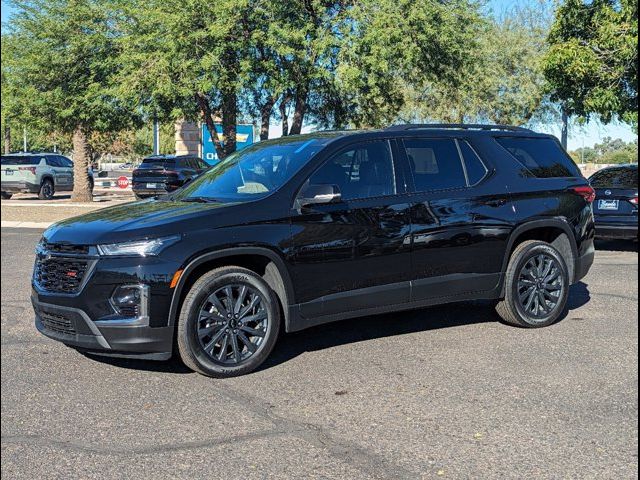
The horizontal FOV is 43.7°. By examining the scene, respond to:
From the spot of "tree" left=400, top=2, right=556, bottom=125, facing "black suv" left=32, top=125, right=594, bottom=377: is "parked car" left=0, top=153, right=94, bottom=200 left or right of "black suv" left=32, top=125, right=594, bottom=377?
right

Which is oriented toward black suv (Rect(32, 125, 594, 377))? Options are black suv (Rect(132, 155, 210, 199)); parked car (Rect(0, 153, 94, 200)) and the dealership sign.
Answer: the dealership sign

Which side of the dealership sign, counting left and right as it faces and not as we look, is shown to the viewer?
front

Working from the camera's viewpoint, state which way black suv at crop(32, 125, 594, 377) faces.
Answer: facing the viewer and to the left of the viewer

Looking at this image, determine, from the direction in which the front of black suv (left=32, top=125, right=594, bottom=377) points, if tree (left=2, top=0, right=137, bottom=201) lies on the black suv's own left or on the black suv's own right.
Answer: on the black suv's own right

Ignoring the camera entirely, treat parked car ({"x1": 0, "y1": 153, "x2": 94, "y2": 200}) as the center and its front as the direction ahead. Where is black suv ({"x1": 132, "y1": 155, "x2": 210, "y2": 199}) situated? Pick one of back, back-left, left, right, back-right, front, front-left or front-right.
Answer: right

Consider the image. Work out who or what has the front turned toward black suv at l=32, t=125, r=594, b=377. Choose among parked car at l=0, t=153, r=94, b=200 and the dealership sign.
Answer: the dealership sign

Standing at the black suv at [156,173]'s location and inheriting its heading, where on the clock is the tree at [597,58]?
The tree is roughly at 3 o'clock from the black suv.

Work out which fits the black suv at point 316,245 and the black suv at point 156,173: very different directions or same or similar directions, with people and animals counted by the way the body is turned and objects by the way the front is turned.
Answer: very different directions

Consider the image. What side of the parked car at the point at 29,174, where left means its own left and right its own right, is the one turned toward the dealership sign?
front

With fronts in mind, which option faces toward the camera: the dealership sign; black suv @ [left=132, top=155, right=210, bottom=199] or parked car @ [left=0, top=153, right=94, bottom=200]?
the dealership sign

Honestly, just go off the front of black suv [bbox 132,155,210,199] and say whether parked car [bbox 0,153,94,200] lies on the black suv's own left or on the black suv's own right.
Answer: on the black suv's own left

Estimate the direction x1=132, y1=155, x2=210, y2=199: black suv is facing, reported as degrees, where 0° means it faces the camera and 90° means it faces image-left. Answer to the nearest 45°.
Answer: approximately 225°

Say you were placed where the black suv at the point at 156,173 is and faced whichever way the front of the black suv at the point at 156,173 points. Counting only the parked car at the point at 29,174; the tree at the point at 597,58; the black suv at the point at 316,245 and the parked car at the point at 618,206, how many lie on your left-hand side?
1
